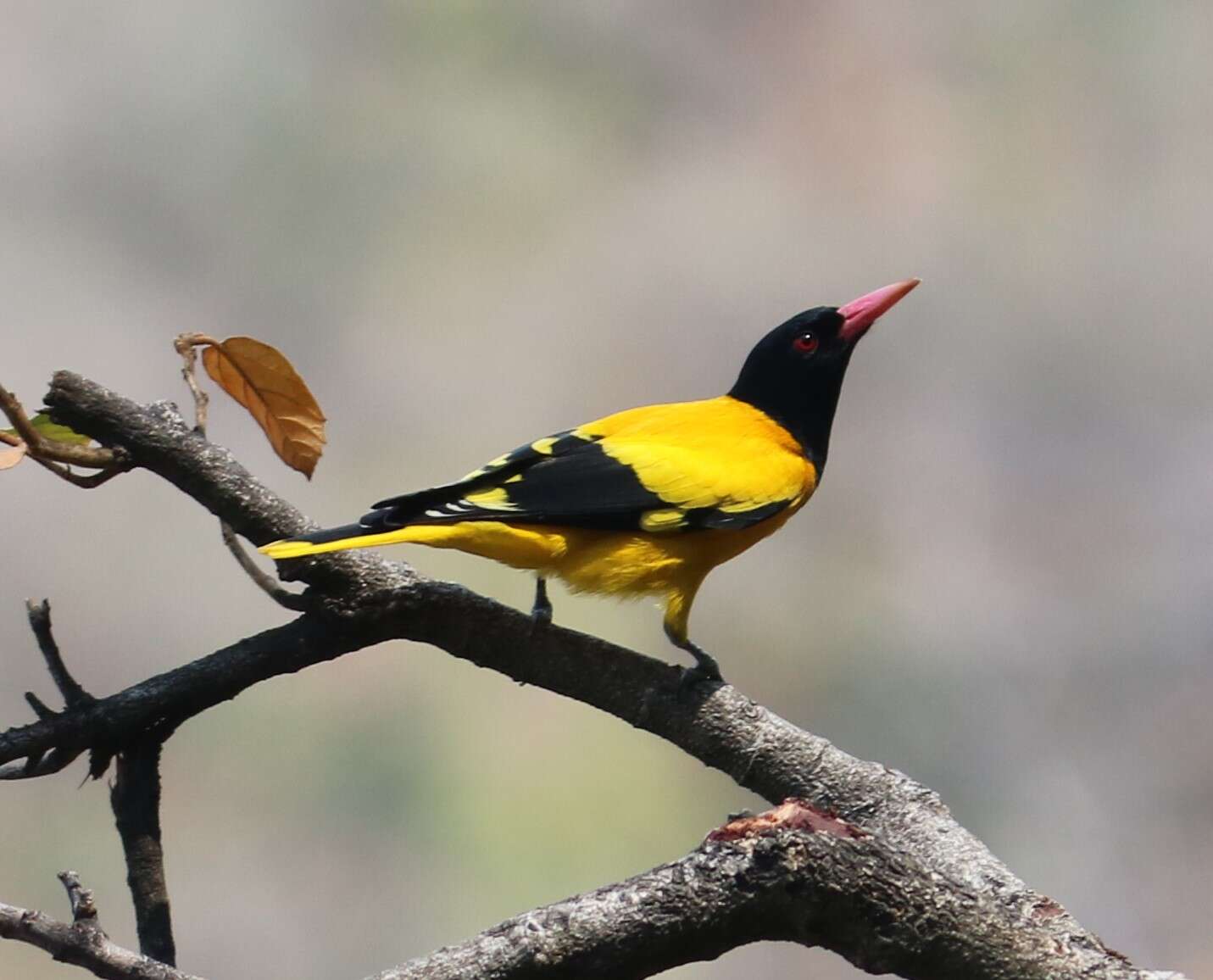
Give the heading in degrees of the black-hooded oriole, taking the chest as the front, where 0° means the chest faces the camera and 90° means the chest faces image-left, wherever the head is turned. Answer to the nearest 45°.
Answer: approximately 270°
